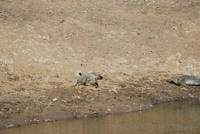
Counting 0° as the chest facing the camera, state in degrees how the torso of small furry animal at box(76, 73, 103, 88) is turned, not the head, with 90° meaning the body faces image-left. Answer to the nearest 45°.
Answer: approximately 270°
